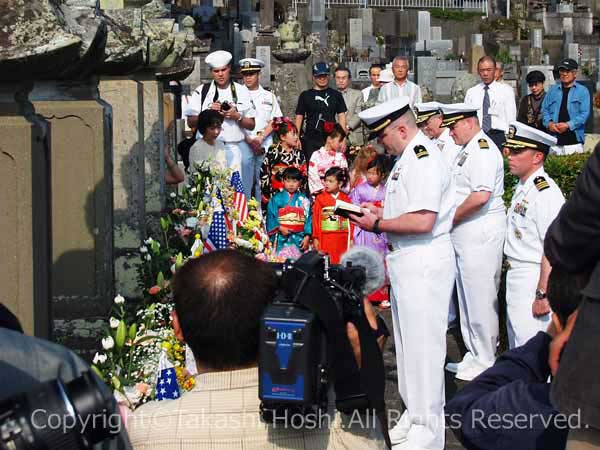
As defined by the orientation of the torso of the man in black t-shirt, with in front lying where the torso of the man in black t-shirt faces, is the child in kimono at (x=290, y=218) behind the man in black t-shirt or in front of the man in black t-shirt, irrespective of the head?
in front

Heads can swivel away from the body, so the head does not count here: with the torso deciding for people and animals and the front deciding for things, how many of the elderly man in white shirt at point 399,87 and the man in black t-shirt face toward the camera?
2

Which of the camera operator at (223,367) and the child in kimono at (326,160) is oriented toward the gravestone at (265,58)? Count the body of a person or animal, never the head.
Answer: the camera operator

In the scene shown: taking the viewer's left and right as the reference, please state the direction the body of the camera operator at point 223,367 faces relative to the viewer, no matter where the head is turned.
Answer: facing away from the viewer

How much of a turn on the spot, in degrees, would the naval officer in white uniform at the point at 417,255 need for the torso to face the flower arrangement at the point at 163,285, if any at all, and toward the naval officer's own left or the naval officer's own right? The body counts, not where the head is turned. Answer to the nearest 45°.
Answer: approximately 45° to the naval officer's own right

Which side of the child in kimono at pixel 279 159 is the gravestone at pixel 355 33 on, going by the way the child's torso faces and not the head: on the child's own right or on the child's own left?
on the child's own left

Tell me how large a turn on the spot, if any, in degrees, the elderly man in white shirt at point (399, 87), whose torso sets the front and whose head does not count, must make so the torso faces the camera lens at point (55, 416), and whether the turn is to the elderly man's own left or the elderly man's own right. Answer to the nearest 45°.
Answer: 0° — they already face it

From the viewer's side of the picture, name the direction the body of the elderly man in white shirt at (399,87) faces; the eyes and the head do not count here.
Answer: toward the camera

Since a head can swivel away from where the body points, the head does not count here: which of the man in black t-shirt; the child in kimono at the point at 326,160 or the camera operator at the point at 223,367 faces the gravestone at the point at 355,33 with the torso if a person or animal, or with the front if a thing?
the camera operator

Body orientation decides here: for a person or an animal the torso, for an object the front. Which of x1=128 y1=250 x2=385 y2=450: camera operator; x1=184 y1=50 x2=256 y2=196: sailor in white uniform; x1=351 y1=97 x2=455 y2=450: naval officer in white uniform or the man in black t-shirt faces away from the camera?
the camera operator

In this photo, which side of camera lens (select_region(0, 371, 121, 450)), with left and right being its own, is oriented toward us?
right

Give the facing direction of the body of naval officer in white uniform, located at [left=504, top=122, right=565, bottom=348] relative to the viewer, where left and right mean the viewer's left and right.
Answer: facing the viewer and to the left of the viewer

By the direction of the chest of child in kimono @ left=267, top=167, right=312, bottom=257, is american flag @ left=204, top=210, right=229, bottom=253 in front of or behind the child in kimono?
in front
